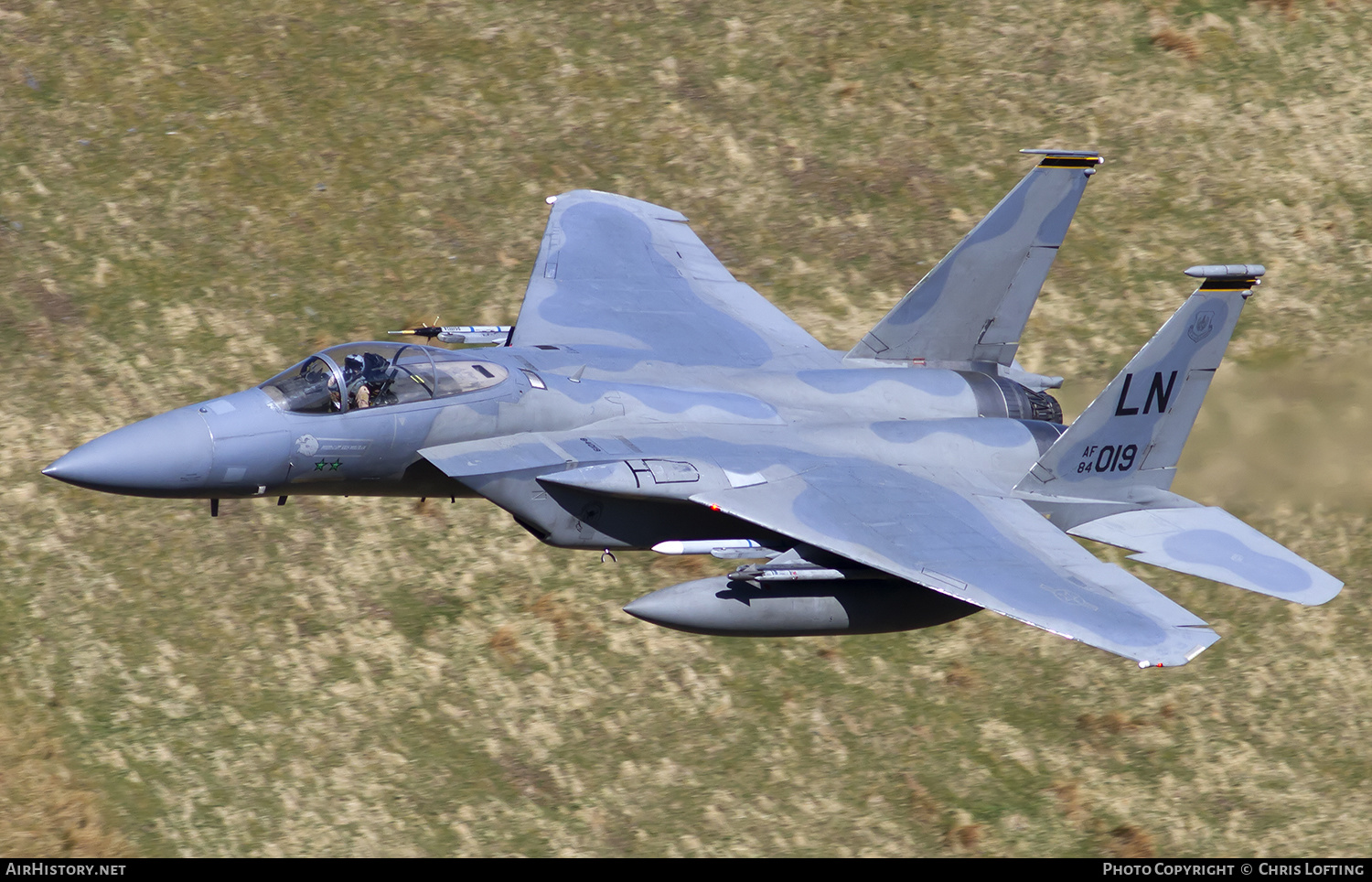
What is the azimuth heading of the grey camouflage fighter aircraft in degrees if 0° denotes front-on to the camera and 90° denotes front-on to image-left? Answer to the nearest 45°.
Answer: approximately 45°
